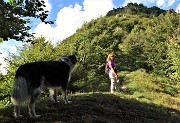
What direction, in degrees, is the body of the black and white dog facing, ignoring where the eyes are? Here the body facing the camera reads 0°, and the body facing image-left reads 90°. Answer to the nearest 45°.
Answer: approximately 225°
